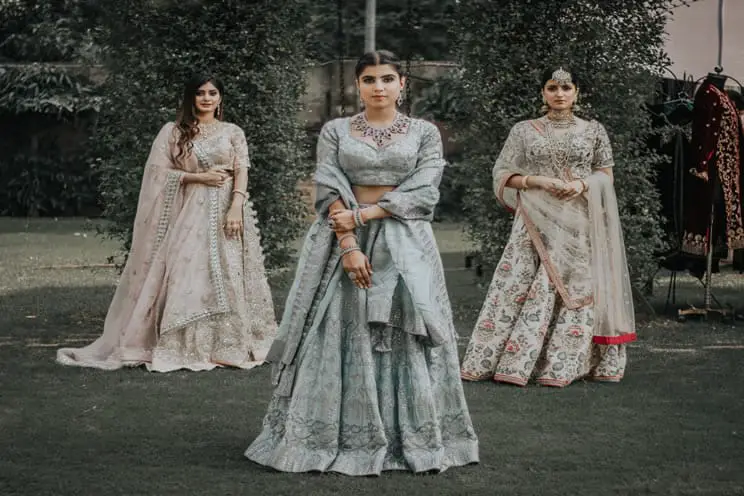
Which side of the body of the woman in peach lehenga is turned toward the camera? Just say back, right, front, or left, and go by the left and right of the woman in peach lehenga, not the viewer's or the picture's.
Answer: front

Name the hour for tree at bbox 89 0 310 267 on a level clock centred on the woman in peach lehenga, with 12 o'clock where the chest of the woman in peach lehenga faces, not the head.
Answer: The tree is roughly at 6 o'clock from the woman in peach lehenga.

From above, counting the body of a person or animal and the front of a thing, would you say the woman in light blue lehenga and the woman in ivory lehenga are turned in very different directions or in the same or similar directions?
same or similar directions

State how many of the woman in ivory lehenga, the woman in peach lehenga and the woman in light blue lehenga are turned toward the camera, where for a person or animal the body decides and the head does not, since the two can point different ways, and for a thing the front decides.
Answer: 3

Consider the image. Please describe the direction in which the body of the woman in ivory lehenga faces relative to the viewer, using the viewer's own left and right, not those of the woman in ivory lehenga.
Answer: facing the viewer

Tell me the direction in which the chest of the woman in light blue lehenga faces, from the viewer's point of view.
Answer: toward the camera

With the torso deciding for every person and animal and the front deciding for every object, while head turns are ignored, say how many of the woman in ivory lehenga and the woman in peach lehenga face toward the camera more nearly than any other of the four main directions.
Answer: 2

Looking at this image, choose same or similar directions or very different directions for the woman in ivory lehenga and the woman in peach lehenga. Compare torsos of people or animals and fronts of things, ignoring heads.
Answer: same or similar directions

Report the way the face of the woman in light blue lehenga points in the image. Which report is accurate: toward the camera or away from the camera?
toward the camera

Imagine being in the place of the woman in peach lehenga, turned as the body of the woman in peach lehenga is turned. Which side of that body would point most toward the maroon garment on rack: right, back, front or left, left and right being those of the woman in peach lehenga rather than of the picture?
left

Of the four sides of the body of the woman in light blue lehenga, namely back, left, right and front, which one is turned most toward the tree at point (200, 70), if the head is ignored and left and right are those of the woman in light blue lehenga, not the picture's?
back

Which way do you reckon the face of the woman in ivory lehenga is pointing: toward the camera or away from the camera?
toward the camera

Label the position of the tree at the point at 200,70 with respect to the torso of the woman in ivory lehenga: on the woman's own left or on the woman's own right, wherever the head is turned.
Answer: on the woman's own right

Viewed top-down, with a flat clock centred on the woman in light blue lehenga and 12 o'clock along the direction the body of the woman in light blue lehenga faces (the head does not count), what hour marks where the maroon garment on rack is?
The maroon garment on rack is roughly at 7 o'clock from the woman in light blue lehenga.

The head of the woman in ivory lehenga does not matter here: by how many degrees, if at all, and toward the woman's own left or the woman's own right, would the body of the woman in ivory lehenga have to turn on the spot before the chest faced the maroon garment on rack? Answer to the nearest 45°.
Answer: approximately 135° to the woman's own left
